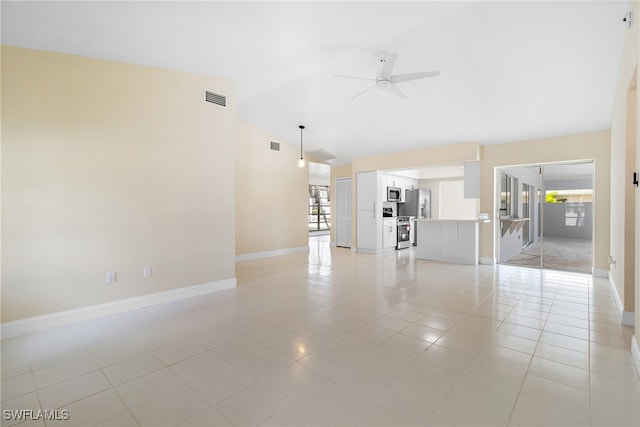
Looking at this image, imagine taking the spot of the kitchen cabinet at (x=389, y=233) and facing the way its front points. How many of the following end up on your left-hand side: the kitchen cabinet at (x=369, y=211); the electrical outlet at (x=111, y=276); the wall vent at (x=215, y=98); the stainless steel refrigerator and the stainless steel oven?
2

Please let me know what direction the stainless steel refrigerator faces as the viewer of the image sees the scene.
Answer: facing the viewer and to the right of the viewer

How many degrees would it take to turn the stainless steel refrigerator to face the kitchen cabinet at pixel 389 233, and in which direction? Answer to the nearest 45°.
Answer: approximately 90° to its right

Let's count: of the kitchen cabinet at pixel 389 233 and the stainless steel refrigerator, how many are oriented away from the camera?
0

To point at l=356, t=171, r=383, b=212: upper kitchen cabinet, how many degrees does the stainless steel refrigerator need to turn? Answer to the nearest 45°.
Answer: approximately 90° to its right

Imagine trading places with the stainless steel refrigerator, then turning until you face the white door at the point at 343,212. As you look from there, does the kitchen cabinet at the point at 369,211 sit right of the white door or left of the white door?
left

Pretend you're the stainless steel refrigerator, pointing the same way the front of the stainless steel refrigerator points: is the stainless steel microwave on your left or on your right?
on your right

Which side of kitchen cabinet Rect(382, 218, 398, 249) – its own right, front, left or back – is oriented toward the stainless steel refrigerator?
left

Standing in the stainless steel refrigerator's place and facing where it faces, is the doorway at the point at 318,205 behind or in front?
behind

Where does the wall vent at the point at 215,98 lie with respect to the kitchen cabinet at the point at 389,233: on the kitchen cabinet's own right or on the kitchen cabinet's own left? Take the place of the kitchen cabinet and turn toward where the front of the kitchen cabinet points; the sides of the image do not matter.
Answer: on the kitchen cabinet's own right

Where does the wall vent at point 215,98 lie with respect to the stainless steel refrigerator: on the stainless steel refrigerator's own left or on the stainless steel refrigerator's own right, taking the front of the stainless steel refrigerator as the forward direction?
on the stainless steel refrigerator's own right

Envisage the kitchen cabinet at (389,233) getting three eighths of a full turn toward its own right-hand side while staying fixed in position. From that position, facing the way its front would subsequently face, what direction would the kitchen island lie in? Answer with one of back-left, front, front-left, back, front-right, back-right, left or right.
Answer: back-left
